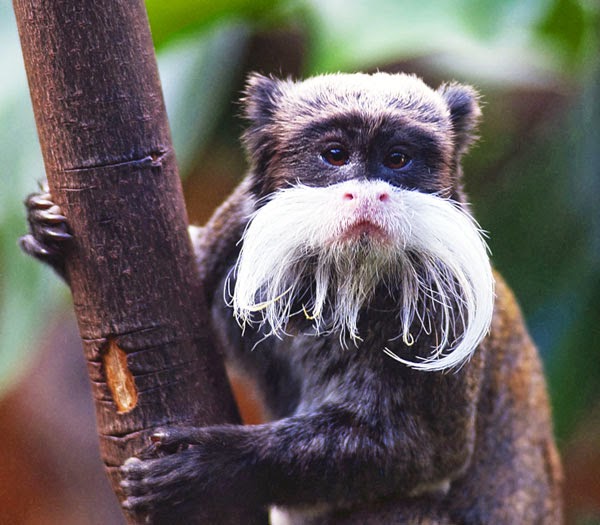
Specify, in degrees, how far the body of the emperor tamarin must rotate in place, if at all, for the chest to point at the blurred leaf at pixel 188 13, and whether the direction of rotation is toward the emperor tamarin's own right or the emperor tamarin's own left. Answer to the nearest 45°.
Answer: approximately 135° to the emperor tamarin's own right

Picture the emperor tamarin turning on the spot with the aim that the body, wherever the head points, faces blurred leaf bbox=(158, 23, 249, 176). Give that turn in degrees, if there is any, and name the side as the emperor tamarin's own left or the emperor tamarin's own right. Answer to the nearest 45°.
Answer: approximately 135° to the emperor tamarin's own right

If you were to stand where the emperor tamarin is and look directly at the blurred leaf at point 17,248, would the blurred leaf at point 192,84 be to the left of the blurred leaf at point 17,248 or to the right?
right

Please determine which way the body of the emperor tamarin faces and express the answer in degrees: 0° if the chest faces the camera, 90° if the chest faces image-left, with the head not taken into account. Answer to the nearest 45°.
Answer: approximately 45°

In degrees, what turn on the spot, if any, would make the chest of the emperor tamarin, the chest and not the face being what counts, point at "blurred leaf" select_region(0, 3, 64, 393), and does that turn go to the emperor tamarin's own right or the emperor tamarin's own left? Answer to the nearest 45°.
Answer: approximately 90° to the emperor tamarin's own right

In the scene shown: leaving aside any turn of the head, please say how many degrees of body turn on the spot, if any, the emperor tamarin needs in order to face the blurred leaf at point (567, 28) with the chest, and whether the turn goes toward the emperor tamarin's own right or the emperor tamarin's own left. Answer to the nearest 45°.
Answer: approximately 180°
